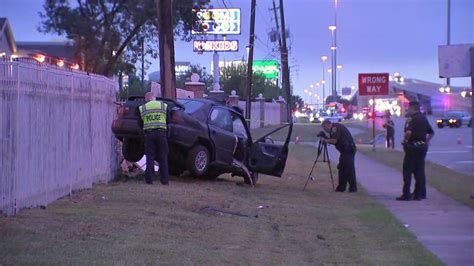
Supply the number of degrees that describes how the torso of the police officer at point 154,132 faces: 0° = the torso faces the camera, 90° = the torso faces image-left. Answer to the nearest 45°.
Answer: approximately 180°

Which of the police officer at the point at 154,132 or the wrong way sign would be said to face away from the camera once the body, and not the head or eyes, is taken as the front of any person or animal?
the police officer

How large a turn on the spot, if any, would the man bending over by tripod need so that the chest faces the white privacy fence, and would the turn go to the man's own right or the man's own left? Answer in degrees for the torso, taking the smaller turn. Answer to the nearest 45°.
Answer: approximately 45° to the man's own left

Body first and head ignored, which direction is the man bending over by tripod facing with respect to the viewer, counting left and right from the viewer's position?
facing to the left of the viewer

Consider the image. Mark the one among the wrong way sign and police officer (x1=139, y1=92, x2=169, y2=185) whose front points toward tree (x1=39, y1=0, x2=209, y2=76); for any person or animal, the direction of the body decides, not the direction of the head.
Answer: the police officer

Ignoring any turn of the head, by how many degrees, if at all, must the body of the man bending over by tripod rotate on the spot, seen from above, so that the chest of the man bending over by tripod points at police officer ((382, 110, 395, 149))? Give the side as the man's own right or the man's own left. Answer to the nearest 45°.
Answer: approximately 90° to the man's own right

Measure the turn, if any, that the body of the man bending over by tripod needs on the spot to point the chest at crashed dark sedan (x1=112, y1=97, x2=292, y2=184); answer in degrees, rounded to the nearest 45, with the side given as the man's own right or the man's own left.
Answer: approximately 45° to the man's own left

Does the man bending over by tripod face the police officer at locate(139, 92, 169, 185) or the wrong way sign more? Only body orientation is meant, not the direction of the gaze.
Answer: the police officer

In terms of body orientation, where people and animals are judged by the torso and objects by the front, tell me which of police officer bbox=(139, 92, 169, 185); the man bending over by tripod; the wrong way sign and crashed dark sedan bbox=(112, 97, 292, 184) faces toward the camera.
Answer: the wrong way sign

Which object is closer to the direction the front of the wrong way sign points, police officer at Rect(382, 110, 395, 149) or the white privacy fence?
the white privacy fence

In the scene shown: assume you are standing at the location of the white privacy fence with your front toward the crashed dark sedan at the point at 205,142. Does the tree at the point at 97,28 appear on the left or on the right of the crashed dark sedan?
left
